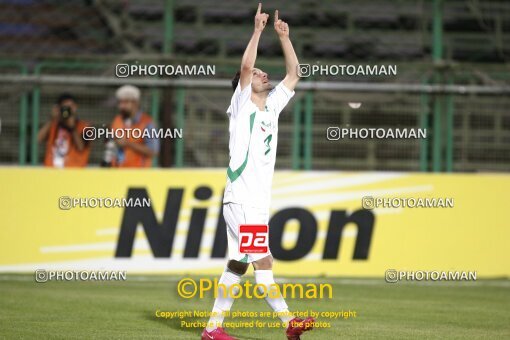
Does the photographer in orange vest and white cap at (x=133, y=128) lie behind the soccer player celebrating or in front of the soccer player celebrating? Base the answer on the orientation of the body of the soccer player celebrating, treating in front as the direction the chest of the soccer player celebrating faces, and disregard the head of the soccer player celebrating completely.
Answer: behind

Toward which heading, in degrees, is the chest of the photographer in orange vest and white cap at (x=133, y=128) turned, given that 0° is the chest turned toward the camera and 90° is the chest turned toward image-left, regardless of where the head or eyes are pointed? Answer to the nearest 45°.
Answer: approximately 45°

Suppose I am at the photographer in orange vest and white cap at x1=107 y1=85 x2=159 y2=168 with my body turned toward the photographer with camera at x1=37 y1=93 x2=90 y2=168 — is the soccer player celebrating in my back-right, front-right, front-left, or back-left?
back-left

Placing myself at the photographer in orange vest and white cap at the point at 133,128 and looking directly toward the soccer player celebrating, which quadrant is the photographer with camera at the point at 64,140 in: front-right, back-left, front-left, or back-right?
back-right

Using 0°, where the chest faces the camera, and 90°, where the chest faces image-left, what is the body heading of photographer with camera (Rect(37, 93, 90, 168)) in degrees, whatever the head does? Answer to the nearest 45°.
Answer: approximately 0°

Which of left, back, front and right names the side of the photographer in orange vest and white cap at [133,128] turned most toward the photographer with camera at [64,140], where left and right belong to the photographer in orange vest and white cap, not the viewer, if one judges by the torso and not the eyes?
right

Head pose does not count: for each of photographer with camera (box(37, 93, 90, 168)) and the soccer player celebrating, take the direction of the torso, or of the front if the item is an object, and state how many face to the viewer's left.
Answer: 0

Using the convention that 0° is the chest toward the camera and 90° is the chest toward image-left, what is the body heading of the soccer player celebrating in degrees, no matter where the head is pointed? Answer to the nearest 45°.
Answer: approximately 315°

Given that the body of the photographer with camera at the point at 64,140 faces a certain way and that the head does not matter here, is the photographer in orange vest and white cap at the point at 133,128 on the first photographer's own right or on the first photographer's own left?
on the first photographer's own left

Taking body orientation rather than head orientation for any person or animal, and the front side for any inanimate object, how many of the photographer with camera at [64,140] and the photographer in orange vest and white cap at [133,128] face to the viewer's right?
0

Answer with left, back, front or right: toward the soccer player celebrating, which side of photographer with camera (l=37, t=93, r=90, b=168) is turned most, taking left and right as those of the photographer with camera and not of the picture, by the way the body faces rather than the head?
front
